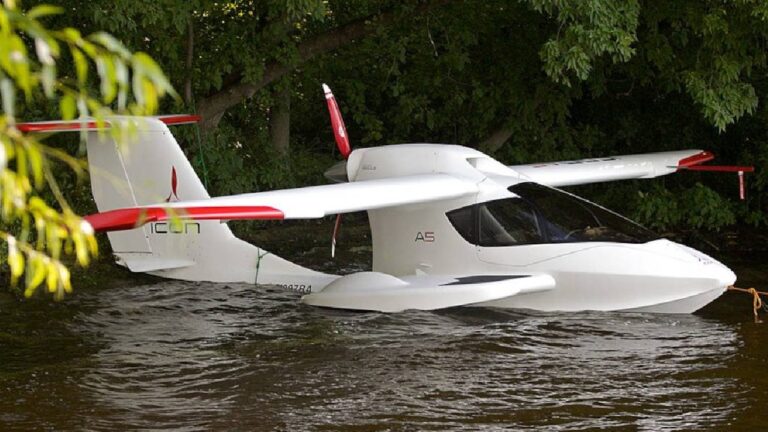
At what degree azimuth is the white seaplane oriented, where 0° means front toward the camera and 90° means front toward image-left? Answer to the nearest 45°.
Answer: approximately 315°
